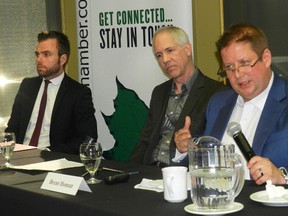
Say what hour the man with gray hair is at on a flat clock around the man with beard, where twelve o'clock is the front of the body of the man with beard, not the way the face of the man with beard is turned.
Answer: The man with gray hair is roughly at 9 o'clock from the man with beard.

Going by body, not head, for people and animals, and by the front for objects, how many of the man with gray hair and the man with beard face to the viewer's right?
0

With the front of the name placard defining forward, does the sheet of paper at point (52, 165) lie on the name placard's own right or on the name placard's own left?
on the name placard's own right

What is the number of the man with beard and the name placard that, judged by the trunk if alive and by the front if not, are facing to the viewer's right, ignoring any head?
0

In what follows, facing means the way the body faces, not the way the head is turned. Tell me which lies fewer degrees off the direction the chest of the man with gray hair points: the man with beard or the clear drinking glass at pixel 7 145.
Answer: the clear drinking glass

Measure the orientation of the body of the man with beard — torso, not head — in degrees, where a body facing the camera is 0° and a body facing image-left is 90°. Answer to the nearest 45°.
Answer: approximately 45°

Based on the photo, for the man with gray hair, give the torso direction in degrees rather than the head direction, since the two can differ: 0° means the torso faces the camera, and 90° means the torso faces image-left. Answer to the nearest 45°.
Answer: approximately 45°
